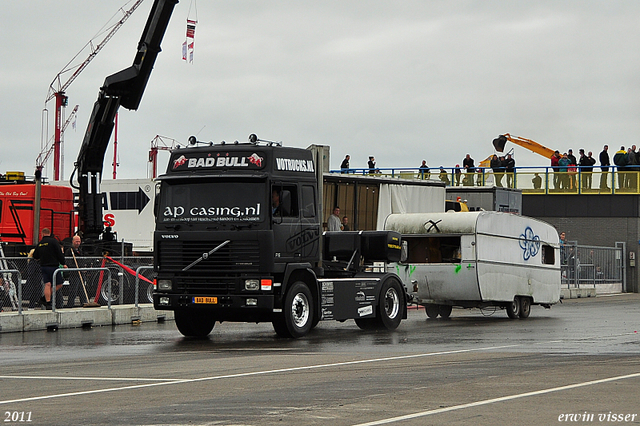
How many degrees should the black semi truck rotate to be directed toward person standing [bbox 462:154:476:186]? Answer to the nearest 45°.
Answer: approximately 135° to its right

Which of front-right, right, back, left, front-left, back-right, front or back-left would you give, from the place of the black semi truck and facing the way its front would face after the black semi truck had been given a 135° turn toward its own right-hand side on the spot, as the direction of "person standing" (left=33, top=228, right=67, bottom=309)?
front-left

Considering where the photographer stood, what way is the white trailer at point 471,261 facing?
facing the viewer and to the left of the viewer

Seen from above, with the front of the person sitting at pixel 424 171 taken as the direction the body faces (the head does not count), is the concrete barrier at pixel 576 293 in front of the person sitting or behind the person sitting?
in front

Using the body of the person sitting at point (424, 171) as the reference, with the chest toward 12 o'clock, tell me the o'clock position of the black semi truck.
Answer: The black semi truck is roughly at 12 o'clock from the person sitting.

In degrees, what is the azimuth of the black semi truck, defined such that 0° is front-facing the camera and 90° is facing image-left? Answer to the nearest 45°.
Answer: approximately 45°

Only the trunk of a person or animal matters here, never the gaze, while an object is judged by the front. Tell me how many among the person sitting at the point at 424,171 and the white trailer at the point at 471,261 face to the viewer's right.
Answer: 0

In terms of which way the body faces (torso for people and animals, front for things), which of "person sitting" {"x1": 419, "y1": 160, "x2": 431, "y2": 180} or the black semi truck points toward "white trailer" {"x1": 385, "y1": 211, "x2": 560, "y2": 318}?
the person sitting

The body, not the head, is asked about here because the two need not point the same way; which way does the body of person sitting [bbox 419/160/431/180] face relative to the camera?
toward the camera

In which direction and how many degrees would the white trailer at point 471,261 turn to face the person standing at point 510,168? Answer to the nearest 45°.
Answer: approximately 135° to its right

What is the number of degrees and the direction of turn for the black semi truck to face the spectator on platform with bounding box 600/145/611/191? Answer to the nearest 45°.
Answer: approximately 180°

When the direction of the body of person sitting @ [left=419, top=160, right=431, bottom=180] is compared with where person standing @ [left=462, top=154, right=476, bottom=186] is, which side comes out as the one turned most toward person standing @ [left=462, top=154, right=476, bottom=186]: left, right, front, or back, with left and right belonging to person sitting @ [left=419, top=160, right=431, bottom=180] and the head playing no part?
left

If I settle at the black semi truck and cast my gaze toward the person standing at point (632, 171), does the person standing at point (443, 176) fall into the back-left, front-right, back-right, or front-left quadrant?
front-left

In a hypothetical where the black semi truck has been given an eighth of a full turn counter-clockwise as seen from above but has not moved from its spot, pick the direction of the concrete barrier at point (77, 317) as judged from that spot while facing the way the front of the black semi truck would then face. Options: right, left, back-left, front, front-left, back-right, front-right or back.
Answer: back-right

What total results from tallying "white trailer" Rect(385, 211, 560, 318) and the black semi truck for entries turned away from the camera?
0
